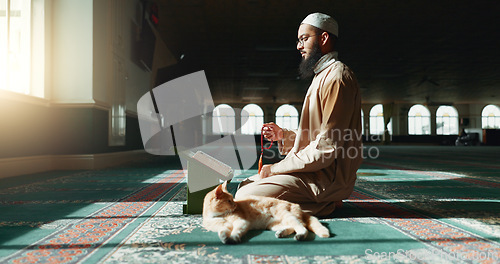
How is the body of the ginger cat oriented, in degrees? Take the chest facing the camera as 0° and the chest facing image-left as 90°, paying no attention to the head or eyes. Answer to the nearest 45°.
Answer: approximately 90°
